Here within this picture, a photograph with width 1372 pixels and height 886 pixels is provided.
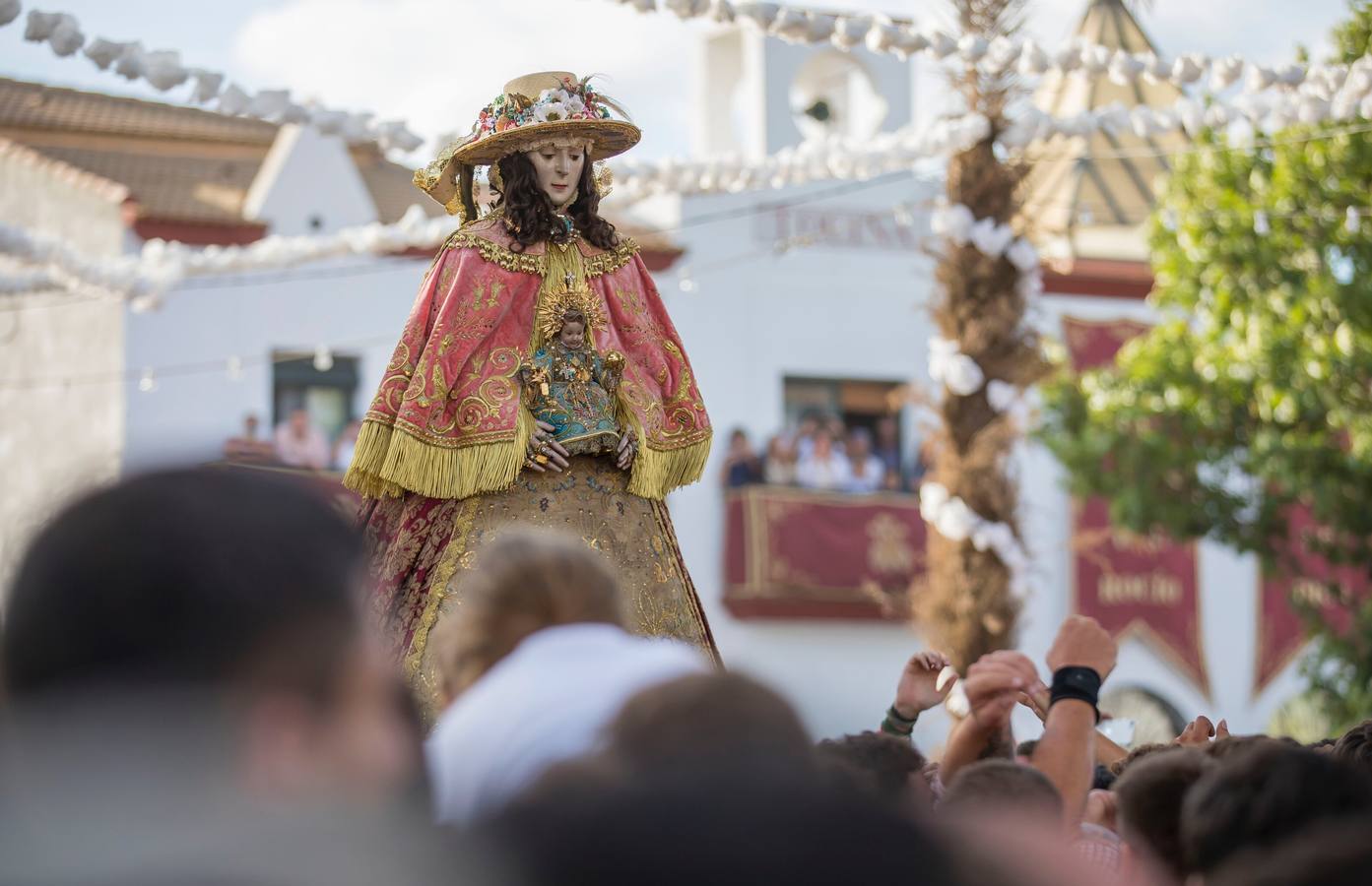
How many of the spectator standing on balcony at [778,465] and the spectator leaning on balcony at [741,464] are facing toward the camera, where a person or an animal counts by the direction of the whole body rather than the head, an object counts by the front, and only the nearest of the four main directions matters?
2

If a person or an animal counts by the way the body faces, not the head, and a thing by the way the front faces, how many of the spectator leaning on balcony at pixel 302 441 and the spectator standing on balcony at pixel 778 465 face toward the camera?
2

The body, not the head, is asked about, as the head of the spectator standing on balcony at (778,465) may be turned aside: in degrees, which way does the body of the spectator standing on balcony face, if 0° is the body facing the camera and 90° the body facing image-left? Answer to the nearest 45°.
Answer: approximately 0°

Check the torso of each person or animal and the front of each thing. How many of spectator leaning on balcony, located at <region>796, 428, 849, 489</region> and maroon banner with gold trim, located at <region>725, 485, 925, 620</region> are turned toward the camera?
2

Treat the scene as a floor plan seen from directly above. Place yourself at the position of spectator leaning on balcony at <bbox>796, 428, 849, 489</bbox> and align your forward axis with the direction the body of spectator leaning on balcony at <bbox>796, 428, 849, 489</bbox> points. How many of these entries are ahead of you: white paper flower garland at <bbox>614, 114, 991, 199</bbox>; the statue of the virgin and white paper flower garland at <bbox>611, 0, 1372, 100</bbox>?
3

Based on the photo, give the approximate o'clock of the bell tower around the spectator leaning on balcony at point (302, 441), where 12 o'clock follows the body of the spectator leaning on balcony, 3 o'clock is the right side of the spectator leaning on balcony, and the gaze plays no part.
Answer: The bell tower is roughly at 8 o'clock from the spectator leaning on balcony.

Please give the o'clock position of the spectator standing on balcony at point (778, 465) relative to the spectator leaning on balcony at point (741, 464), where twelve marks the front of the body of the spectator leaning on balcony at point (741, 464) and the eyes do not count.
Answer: the spectator standing on balcony at point (778, 465) is roughly at 8 o'clock from the spectator leaning on balcony at point (741, 464).
